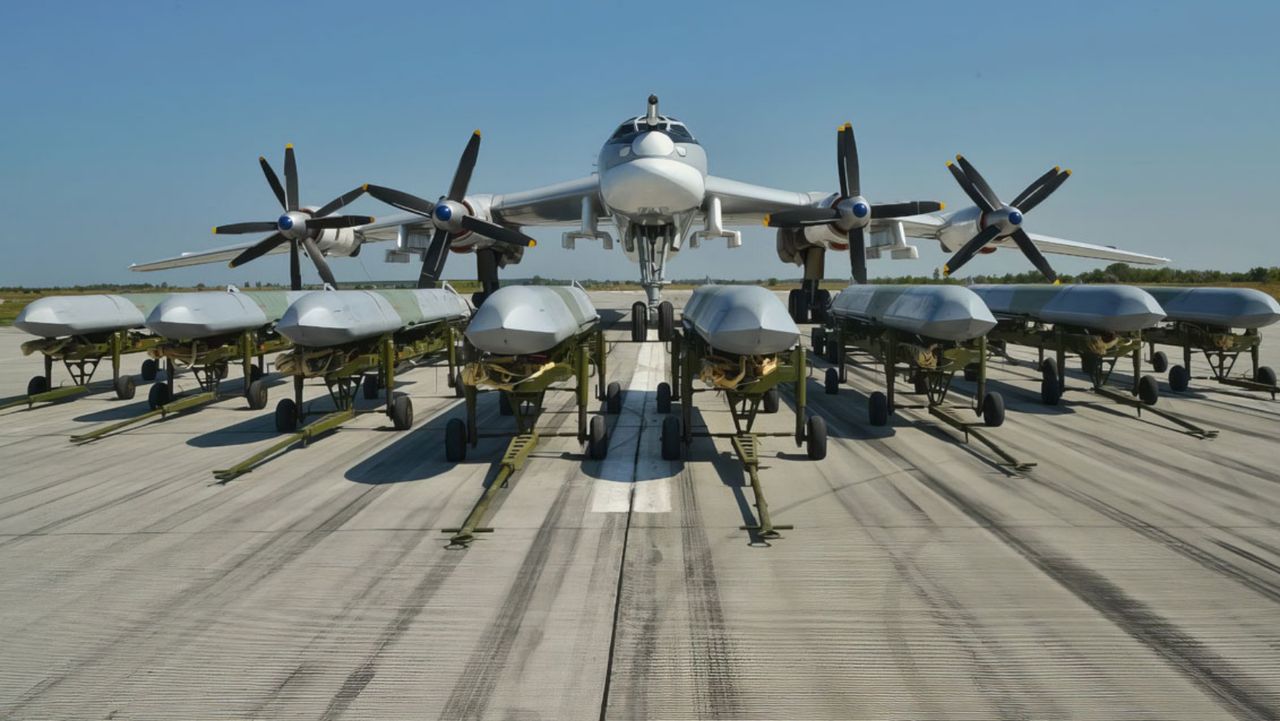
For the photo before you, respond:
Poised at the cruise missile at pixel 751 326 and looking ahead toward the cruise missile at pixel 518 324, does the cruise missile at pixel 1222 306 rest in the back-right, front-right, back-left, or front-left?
back-right

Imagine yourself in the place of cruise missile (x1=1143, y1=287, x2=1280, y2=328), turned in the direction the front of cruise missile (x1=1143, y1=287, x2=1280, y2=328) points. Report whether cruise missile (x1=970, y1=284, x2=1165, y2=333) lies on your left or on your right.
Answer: on your right

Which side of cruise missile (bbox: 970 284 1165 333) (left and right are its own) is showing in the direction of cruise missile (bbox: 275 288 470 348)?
right

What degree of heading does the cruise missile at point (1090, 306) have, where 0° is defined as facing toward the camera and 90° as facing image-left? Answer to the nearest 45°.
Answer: approximately 315°

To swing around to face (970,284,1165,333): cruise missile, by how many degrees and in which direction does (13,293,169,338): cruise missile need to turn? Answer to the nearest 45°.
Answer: approximately 90° to its left

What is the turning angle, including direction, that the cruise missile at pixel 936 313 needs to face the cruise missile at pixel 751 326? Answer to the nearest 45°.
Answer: approximately 90° to its right

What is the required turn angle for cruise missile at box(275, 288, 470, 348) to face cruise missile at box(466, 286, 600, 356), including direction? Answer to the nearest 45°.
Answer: approximately 90° to its left

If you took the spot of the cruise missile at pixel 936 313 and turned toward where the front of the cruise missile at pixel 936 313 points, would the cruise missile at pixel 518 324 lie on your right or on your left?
on your right

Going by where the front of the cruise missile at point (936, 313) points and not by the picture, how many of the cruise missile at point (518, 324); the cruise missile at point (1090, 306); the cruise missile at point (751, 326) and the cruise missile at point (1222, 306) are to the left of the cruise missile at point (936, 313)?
2

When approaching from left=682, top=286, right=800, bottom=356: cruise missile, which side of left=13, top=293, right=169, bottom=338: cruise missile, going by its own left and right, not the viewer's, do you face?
left

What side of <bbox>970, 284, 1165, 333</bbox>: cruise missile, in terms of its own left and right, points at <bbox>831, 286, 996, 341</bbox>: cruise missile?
right

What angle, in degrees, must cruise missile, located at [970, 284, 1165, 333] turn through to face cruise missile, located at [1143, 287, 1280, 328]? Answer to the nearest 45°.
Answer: approximately 90° to its left
